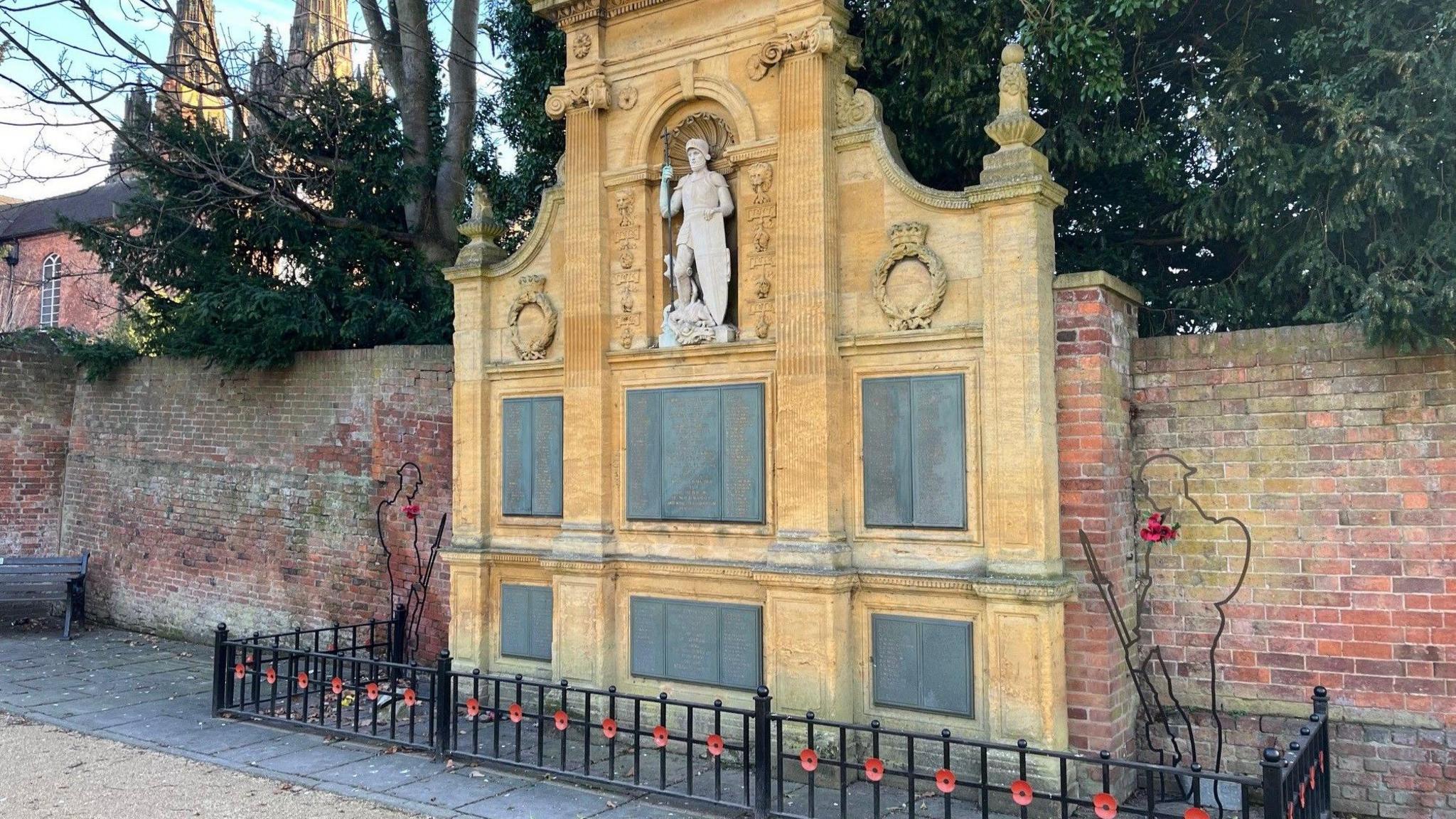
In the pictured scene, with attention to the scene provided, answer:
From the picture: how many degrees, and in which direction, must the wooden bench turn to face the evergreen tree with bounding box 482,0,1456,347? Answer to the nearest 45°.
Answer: approximately 45° to its left

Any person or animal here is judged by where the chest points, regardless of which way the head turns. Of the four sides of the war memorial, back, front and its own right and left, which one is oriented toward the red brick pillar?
left

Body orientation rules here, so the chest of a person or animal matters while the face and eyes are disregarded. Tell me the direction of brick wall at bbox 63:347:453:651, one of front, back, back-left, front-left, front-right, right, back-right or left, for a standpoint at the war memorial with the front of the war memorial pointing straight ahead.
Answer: right

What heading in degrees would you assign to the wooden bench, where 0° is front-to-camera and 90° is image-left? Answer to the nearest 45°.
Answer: approximately 0°

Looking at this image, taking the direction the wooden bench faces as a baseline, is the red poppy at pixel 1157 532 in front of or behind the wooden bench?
in front

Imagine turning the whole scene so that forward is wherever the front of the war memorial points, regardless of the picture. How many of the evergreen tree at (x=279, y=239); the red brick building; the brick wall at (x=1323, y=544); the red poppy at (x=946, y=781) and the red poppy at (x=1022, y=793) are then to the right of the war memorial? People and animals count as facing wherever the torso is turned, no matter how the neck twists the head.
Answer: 2

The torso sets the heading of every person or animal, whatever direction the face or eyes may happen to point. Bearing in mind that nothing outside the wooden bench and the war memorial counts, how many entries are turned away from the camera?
0

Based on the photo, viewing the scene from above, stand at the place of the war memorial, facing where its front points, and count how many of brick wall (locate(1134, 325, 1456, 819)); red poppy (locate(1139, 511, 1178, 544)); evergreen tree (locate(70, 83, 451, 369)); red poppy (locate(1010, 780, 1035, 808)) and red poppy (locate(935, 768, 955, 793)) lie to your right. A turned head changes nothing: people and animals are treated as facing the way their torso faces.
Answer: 1

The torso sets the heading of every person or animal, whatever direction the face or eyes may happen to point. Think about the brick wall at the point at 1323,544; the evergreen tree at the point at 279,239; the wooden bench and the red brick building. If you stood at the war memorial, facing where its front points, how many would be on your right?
3

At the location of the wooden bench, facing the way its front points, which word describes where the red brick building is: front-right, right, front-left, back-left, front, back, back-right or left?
back

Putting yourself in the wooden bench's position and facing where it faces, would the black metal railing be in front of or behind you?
in front
